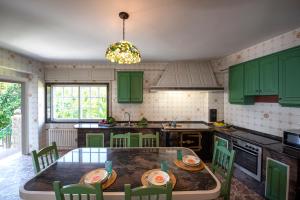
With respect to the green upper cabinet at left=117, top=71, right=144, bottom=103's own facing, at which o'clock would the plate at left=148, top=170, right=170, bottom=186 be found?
The plate is roughly at 12 o'clock from the green upper cabinet.

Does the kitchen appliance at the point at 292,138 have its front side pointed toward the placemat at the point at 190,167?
yes

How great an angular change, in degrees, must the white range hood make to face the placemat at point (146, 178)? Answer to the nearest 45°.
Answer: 0° — it already faces it

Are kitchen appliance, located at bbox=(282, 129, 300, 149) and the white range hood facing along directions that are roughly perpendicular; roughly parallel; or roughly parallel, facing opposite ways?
roughly perpendicular

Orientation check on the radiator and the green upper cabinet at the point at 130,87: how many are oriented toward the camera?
2

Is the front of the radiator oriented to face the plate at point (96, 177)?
yes

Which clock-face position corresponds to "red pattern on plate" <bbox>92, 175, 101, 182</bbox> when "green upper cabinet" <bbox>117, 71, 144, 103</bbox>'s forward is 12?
The red pattern on plate is roughly at 12 o'clock from the green upper cabinet.

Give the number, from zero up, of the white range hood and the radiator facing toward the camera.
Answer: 2

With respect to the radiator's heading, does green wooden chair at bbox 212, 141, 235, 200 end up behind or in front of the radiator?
in front

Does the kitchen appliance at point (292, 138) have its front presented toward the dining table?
yes

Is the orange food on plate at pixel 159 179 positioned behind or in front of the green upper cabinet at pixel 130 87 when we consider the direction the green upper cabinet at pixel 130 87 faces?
in front
